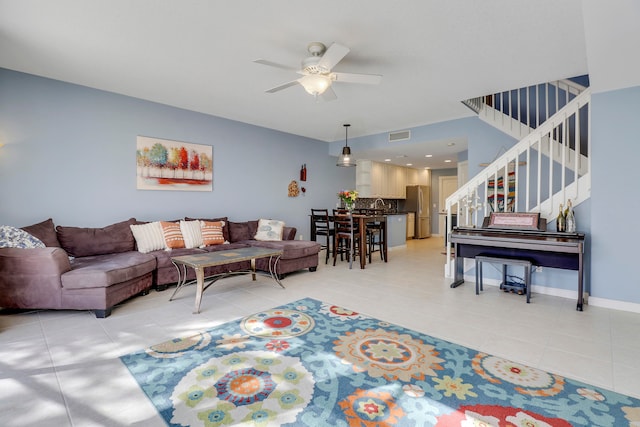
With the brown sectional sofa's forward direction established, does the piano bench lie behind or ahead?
ahead

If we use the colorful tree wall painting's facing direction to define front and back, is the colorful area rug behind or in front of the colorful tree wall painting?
in front

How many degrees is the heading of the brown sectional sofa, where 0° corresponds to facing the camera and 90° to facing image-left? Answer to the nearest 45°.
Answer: approximately 315°

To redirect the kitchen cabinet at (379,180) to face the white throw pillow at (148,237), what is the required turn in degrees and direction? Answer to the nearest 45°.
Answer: approximately 90° to its right
